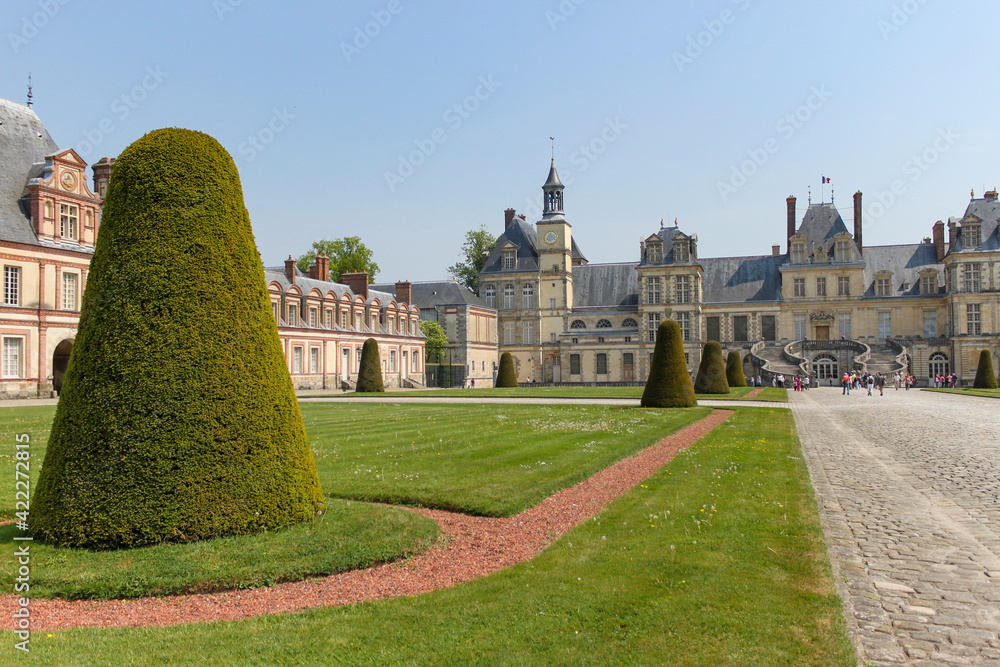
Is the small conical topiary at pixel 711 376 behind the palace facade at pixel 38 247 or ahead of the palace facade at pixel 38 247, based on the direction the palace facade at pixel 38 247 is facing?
ahead

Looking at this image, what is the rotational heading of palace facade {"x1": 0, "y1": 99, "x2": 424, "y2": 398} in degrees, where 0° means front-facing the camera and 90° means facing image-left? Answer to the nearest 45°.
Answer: approximately 315°

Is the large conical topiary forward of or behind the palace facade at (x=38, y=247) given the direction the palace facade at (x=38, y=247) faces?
forward

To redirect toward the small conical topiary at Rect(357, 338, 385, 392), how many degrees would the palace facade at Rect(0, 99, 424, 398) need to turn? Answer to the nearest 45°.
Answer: approximately 45° to its left

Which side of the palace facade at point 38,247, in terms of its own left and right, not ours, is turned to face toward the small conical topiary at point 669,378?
front

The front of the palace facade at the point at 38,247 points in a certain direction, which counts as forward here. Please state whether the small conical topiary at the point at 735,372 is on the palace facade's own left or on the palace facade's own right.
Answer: on the palace facade's own left

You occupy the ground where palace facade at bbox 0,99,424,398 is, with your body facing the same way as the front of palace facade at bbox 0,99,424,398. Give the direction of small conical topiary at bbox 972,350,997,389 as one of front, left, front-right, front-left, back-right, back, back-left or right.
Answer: front-left
